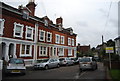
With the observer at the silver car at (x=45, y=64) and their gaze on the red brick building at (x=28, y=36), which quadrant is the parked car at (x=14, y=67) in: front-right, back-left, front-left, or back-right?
back-left

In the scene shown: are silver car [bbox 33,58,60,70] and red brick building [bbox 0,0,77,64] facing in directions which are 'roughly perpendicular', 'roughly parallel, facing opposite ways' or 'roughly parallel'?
roughly perpendicular

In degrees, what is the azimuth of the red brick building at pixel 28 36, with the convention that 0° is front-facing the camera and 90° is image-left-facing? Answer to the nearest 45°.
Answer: approximately 315°
